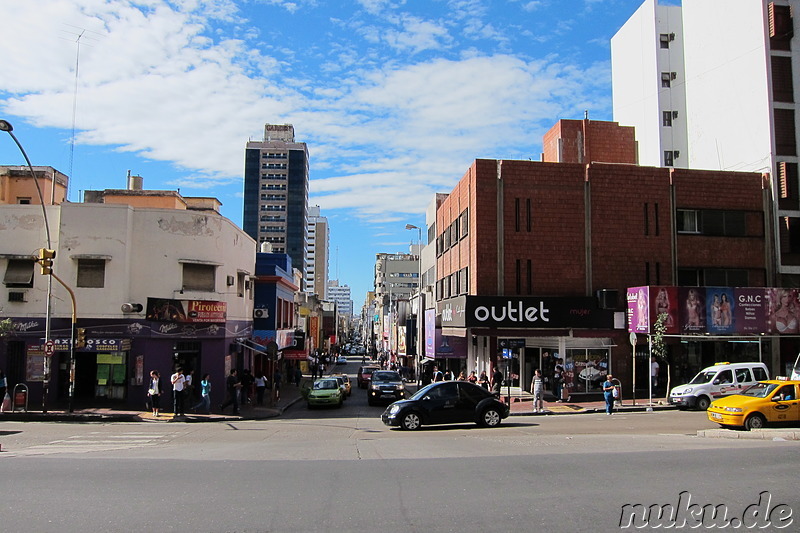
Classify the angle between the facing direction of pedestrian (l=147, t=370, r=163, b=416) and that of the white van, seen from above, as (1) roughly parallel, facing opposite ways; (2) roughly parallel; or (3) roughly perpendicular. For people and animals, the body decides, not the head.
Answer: roughly perpendicular

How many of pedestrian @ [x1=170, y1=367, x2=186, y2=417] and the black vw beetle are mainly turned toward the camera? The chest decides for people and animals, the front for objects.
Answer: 1

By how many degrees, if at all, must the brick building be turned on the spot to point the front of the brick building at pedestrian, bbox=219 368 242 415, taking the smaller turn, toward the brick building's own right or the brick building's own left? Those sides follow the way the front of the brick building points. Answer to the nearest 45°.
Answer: approximately 45° to the brick building's own right

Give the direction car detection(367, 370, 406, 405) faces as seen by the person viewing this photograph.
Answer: facing the viewer

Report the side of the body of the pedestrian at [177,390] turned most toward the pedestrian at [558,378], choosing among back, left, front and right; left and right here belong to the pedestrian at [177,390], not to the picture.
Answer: left

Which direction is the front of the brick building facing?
toward the camera

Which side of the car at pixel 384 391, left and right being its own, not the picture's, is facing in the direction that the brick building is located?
left

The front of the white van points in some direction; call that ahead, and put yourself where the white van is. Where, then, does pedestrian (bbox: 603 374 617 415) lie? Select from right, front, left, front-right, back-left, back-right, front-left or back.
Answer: front

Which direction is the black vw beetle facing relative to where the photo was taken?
to the viewer's left

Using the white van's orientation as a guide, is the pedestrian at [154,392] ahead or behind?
ahead

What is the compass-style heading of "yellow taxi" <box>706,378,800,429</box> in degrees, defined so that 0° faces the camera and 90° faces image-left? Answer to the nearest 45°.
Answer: approximately 45°

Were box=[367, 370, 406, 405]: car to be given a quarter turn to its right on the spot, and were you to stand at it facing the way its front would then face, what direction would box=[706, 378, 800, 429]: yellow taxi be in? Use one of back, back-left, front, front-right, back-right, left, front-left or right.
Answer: back-left

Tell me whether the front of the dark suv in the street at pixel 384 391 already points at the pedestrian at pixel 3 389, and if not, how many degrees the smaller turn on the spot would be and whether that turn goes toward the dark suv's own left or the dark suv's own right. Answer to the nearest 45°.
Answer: approximately 45° to the dark suv's own right
